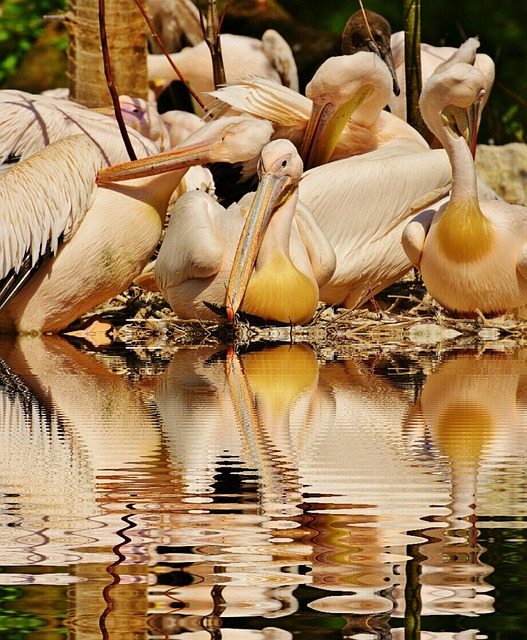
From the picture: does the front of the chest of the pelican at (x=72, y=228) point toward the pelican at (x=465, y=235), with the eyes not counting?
yes

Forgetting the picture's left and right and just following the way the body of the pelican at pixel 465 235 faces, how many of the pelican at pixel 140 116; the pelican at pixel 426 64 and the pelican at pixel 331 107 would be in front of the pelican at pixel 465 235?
0

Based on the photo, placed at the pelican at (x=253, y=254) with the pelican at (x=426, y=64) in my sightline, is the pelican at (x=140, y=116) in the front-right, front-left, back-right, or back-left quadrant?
front-left

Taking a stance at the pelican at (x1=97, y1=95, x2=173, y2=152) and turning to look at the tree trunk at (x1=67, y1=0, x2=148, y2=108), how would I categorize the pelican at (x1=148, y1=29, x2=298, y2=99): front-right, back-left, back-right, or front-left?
front-right

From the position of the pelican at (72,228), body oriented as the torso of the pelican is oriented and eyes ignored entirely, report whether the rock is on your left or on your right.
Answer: on your left

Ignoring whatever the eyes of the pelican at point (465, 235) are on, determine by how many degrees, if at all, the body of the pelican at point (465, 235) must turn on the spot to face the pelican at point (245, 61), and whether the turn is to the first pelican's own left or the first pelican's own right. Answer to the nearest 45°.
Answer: approximately 180°

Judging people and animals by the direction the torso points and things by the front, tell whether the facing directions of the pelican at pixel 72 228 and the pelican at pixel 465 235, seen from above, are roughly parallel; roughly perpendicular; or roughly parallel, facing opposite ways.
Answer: roughly perpendicular

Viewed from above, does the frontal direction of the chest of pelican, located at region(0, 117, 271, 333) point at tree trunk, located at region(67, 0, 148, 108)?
no

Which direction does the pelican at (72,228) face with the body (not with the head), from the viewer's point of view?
to the viewer's right

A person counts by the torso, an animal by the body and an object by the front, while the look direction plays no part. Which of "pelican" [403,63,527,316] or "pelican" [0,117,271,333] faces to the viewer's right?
"pelican" [0,117,271,333]

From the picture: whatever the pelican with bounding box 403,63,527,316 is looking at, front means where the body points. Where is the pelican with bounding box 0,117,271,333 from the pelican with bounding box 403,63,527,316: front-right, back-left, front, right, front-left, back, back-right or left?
right

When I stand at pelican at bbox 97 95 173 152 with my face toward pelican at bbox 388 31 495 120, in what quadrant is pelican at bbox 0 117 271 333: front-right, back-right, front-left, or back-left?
back-right

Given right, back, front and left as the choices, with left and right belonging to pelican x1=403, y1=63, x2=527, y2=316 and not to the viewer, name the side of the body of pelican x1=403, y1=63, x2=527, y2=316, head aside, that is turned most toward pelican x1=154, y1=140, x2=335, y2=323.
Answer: right

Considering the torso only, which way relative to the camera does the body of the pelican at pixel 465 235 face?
toward the camera

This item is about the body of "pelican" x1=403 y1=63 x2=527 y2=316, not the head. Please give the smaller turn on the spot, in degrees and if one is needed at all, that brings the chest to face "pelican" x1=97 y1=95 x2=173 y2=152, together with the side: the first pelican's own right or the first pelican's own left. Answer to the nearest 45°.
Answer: approximately 135° to the first pelican's own right

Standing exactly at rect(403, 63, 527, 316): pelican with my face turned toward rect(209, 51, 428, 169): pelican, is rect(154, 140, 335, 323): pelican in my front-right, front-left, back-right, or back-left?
front-left

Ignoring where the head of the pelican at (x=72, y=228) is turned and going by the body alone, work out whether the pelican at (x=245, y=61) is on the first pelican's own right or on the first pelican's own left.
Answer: on the first pelican's own left
